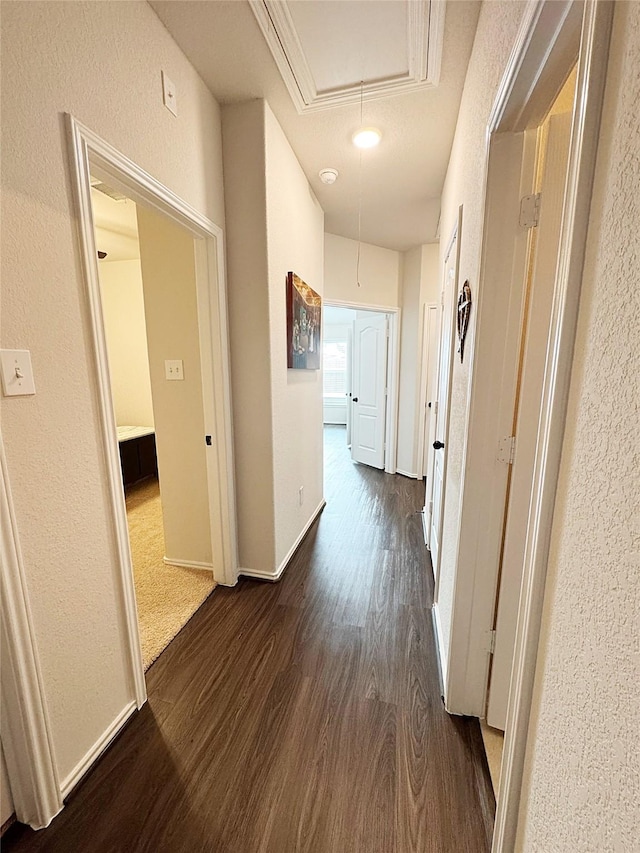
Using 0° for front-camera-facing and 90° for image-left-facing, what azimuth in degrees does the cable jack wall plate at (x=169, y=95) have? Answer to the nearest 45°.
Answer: approximately 315°

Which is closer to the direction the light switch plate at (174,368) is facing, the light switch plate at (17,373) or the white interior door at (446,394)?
the light switch plate

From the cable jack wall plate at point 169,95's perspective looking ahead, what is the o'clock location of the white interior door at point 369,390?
The white interior door is roughly at 9 o'clock from the cable jack wall plate.

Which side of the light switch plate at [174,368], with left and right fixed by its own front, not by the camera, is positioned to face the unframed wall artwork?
left

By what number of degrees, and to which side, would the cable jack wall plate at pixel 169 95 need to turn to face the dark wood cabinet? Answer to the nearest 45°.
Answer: approximately 135° to its left

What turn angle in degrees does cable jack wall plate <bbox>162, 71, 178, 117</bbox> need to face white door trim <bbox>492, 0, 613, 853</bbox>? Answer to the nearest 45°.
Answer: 0° — it already faces it
